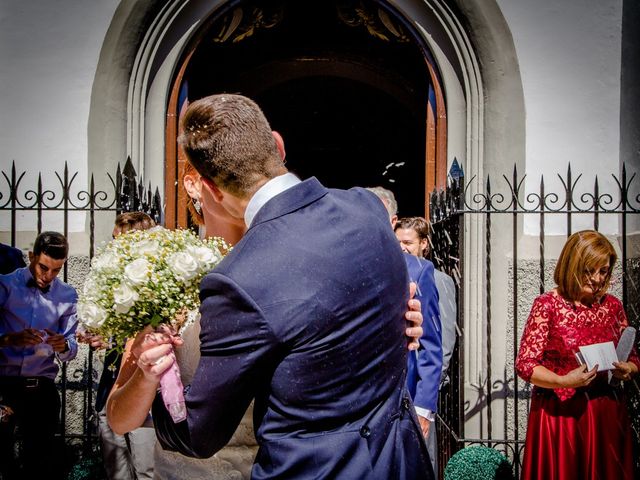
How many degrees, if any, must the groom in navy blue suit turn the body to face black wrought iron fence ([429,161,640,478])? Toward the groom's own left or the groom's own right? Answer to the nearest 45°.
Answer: approximately 90° to the groom's own right

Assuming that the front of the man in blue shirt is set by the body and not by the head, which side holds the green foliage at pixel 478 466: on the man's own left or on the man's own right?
on the man's own left

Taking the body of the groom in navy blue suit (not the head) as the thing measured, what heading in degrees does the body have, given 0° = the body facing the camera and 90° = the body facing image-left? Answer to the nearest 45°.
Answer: approximately 135°

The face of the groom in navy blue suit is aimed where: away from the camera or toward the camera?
away from the camera

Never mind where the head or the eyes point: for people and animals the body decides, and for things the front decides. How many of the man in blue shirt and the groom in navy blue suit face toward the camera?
1
